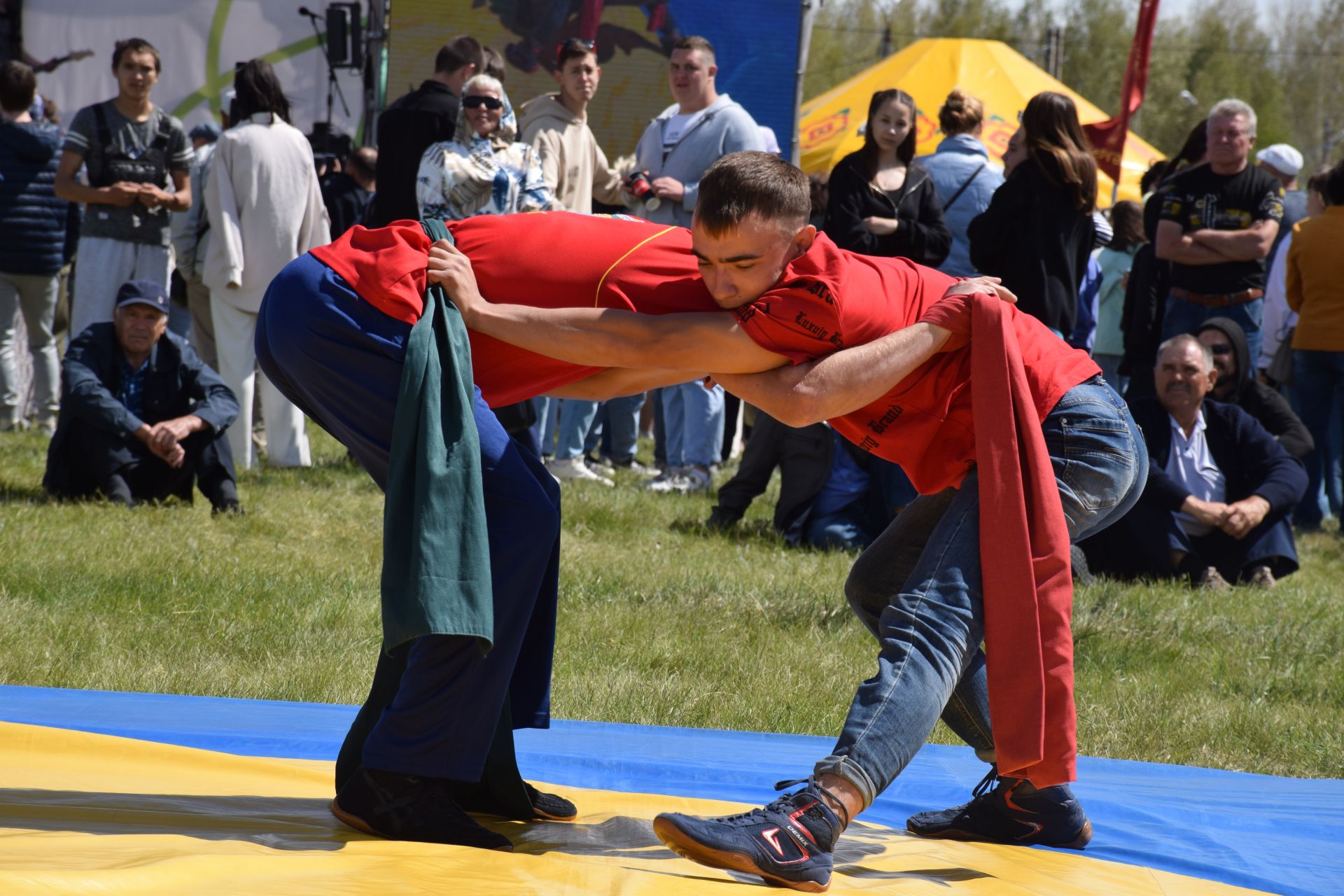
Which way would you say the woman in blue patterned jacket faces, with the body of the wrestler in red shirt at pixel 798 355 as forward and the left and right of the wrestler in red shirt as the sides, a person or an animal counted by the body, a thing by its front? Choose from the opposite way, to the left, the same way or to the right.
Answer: to the left

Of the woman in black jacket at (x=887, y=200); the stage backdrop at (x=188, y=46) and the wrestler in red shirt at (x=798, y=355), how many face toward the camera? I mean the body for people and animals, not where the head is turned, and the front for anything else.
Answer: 2

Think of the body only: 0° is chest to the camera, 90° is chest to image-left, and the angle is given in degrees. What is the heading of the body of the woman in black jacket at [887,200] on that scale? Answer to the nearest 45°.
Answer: approximately 0°

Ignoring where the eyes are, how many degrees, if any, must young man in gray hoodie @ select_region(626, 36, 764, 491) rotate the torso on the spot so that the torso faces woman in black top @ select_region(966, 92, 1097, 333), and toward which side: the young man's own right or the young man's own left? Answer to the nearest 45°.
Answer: approximately 90° to the young man's own left

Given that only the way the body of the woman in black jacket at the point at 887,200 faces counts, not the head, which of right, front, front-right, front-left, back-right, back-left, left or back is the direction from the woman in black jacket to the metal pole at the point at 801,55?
back

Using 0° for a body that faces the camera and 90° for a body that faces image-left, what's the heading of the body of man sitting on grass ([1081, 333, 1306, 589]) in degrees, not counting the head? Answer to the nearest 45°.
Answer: approximately 0°

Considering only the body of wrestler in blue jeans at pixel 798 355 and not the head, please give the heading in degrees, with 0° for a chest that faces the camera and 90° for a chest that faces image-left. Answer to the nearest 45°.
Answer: approximately 90°
